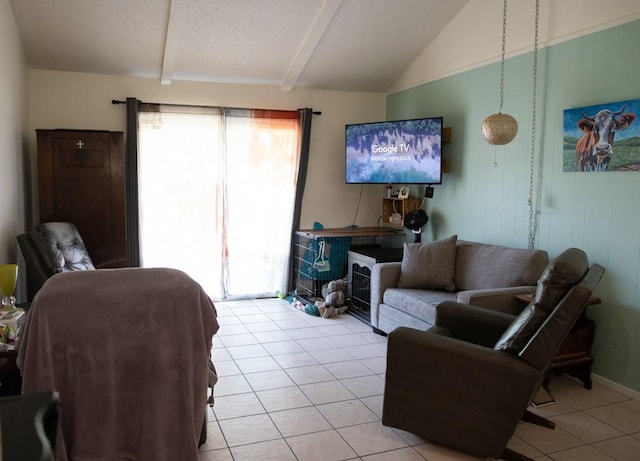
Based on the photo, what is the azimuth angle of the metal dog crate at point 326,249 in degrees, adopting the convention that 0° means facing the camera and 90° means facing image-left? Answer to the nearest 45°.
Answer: approximately 45°

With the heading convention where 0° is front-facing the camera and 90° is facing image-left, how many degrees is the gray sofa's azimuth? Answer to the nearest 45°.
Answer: approximately 45°

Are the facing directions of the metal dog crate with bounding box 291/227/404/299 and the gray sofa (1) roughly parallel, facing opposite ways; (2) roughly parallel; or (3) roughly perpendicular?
roughly parallel

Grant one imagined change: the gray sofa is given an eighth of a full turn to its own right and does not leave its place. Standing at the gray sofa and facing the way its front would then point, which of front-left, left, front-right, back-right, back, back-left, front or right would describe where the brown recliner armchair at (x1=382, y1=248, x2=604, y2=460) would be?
left

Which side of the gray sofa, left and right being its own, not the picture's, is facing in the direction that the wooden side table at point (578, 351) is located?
left

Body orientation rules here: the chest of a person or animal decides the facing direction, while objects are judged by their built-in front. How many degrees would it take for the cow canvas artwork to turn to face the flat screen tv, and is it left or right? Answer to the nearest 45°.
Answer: approximately 90° to its right

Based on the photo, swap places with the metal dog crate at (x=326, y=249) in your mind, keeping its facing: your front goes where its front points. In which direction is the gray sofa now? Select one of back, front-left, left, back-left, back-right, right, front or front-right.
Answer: left

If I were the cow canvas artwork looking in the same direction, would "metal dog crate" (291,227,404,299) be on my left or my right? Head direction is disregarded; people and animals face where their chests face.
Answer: on my right

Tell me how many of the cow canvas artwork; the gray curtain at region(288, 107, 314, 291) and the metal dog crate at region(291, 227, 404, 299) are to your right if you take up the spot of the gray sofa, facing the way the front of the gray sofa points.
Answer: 2

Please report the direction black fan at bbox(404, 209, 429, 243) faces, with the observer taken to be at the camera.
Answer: facing the viewer and to the left of the viewer

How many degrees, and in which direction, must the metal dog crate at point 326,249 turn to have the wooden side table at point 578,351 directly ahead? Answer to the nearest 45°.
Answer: approximately 90° to its left

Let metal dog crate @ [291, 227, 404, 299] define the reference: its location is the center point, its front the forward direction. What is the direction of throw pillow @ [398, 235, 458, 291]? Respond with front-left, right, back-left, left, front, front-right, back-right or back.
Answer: left

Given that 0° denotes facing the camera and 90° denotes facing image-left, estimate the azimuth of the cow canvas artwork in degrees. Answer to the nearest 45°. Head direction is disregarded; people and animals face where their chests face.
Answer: approximately 45°

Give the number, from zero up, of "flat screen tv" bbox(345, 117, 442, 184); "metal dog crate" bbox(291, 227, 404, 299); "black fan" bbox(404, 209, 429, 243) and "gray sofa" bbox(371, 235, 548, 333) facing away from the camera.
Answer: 0
